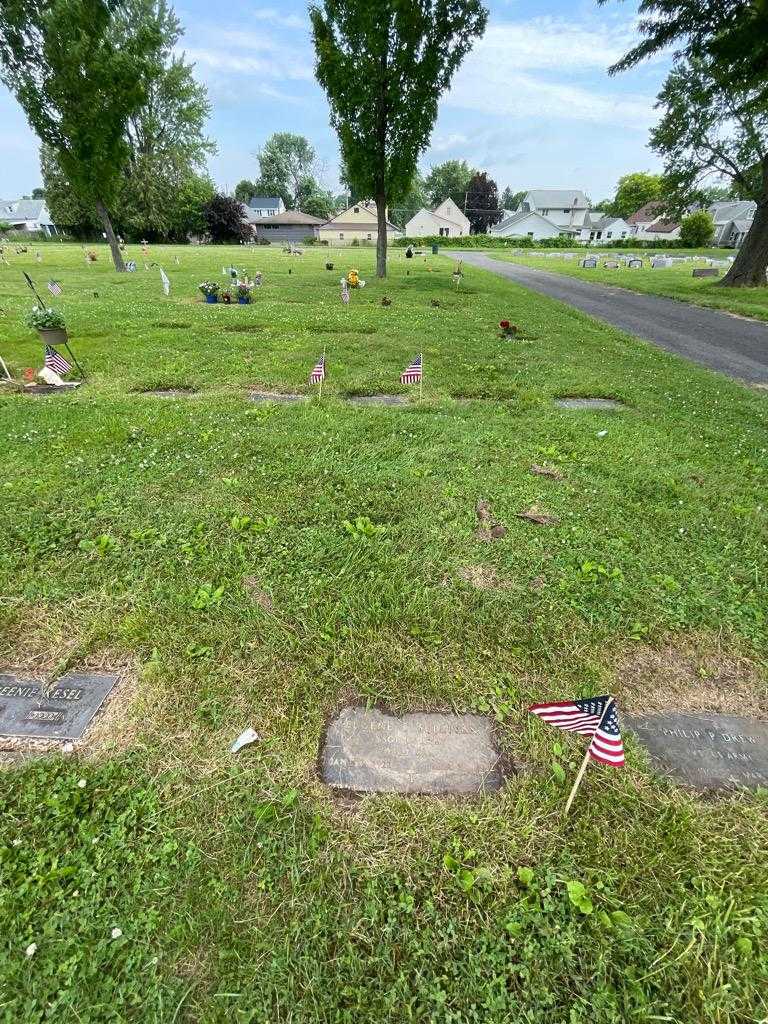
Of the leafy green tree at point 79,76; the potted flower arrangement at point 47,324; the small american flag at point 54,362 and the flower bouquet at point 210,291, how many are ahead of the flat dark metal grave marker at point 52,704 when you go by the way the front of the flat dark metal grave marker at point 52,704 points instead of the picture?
0

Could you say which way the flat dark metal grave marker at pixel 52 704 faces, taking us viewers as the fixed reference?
facing the viewer

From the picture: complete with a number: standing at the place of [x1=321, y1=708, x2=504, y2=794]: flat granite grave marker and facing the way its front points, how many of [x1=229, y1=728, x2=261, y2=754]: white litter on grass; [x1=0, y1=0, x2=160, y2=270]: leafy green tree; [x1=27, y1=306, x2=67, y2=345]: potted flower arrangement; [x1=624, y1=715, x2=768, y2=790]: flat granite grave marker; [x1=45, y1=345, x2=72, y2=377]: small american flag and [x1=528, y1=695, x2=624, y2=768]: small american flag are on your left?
2

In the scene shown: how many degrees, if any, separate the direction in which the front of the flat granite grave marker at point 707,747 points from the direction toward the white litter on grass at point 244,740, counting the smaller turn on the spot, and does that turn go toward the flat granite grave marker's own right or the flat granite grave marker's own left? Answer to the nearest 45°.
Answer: approximately 45° to the flat granite grave marker's own right

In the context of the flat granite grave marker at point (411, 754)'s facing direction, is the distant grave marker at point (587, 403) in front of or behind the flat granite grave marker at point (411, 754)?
behind

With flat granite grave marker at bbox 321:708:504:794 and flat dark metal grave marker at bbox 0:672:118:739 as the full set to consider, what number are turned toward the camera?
2

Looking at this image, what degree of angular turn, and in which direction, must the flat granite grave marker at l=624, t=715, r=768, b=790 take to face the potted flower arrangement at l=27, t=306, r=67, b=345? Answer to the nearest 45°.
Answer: approximately 90° to its right

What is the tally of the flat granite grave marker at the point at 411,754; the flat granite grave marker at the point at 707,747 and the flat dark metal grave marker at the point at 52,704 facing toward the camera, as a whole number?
3

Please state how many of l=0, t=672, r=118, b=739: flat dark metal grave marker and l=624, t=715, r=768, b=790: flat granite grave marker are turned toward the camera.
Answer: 2

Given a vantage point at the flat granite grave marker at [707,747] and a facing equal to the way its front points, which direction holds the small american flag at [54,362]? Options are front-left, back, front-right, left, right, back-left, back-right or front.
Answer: right

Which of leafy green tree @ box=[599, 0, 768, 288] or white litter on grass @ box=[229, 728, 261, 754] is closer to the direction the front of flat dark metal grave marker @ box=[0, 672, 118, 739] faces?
the white litter on grass

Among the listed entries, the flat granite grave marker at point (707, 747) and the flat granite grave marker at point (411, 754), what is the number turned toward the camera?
2

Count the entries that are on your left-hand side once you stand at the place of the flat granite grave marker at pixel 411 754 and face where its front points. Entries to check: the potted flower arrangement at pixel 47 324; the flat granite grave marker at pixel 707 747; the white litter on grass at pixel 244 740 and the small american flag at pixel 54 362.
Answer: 1

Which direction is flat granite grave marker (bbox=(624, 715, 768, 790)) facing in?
toward the camera
